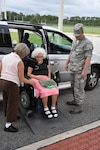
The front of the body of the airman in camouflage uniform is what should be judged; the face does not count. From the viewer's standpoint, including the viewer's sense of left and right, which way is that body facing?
facing the viewer and to the left of the viewer

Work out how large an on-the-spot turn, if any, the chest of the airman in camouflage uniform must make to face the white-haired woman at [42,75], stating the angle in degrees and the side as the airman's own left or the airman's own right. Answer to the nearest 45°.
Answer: approximately 45° to the airman's own right

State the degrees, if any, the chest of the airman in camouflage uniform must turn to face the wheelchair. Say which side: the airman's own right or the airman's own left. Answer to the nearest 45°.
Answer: approximately 45° to the airman's own right
